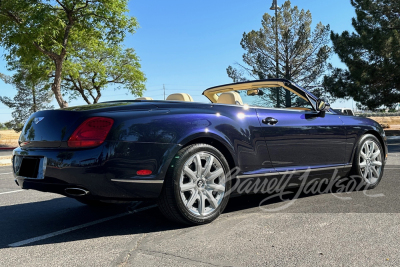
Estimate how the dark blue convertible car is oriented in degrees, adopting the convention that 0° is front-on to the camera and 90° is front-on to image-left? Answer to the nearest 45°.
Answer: approximately 225°

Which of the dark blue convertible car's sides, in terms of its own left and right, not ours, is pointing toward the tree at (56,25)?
left

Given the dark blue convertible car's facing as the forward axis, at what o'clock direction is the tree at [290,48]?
The tree is roughly at 11 o'clock from the dark blue convertible car.
